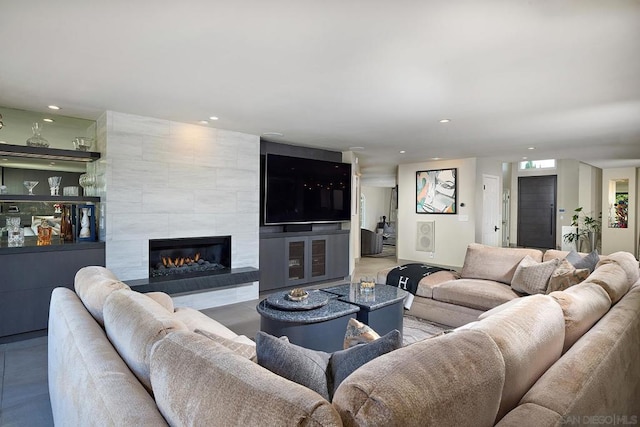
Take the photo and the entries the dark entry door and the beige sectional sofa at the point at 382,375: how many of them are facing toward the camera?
1

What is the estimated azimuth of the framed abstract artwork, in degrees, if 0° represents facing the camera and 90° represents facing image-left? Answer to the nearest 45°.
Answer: approximately 45°

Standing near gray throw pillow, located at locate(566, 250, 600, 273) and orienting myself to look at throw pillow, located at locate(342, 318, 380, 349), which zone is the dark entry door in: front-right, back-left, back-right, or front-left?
back-right

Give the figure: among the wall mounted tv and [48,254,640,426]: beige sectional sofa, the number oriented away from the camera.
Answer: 1

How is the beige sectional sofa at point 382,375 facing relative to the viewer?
away from the camera

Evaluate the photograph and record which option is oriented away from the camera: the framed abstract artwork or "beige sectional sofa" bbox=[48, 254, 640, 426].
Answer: the beige sectional sofa
